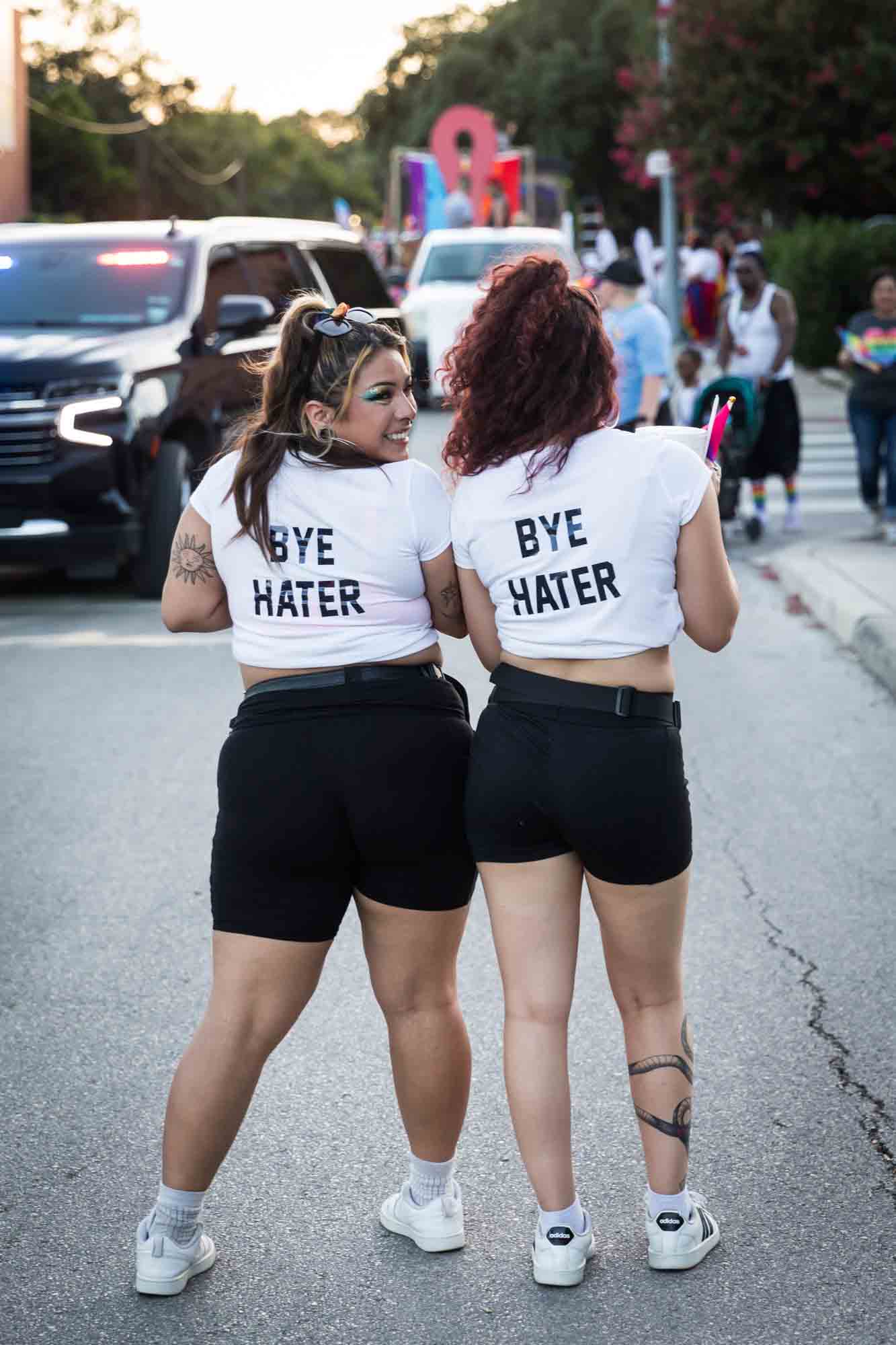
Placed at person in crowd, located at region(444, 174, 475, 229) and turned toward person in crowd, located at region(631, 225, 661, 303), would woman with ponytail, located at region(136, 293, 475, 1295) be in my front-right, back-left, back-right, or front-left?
front-right

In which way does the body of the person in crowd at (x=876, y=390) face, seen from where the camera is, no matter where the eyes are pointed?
toward the camera

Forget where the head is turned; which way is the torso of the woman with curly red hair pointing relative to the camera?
away from the camera

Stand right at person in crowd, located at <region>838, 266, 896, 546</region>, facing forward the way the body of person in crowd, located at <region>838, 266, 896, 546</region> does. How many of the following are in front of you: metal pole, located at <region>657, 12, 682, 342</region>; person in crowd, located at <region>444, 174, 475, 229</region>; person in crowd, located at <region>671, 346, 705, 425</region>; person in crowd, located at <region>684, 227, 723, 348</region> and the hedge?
0

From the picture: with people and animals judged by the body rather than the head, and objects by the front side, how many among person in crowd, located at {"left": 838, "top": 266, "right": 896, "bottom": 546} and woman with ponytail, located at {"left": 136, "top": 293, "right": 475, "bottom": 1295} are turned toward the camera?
1

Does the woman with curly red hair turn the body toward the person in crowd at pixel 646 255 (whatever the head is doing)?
yes

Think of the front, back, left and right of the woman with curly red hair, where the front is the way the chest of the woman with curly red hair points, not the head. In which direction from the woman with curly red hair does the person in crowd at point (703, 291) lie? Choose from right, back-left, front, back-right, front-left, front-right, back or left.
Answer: front

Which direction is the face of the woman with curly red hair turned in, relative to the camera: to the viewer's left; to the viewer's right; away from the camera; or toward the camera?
away from the camera

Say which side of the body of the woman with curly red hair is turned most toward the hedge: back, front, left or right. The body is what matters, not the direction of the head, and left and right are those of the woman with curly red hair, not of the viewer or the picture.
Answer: front

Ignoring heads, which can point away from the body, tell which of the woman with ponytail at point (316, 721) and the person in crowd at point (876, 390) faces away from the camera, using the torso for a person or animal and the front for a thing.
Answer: the woman with ponytail

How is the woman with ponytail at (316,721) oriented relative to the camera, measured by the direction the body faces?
away from the camera

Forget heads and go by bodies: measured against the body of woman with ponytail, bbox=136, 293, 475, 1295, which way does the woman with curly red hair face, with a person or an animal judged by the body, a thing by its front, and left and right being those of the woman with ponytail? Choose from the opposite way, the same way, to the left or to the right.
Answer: the same way

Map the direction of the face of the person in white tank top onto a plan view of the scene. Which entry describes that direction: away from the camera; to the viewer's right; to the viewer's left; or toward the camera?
toward the camera

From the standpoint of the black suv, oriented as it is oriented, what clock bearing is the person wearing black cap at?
The person wearing black cap is roughly at 8 o'clock from the black suv.

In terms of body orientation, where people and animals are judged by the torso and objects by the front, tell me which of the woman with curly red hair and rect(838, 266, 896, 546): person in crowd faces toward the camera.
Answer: the person in crowd

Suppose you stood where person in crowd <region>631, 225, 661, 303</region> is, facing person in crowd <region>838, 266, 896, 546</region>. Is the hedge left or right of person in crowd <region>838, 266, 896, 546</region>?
left

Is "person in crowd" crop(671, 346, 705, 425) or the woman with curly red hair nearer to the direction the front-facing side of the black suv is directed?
the woman with curly red hair

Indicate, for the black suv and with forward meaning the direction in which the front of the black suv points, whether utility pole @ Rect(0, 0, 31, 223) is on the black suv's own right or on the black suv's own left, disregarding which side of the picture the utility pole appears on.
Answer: on the black suv's own right

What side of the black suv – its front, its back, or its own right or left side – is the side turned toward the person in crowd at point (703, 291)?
back

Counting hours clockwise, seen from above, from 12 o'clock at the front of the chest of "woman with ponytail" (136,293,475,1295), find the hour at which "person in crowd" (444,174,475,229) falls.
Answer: The person in crowd is roughly at 12 o'clock from the woman with ponytail.
